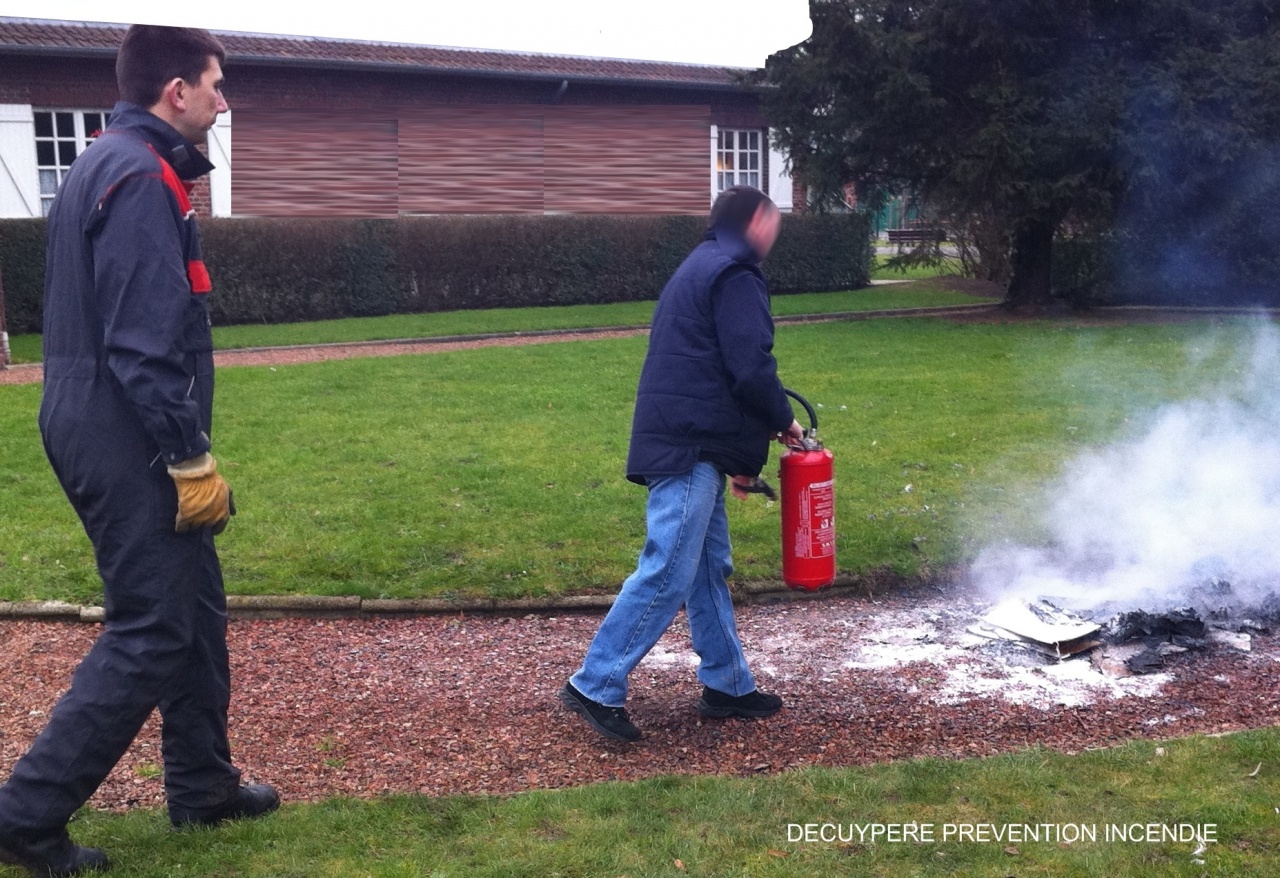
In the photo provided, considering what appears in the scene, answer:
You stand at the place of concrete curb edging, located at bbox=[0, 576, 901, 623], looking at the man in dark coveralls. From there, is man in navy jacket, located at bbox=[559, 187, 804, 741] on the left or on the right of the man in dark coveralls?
left

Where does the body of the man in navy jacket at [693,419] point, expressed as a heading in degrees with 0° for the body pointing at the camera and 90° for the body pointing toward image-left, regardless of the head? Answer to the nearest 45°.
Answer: approximately 270°

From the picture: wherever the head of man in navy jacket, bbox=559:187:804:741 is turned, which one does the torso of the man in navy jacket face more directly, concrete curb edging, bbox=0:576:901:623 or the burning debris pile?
the burning debris pile

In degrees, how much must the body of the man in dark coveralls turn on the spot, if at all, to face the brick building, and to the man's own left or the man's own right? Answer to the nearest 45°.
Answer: approximately 90° to the man's own left

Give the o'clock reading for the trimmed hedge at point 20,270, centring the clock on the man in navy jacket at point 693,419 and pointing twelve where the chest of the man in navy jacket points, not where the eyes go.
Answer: The trimmed hedge is roughly at 8 o'clock from the man in navy jacket.

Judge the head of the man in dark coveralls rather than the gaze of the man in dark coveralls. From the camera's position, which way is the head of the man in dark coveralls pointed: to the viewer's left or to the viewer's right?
to the viewer's right

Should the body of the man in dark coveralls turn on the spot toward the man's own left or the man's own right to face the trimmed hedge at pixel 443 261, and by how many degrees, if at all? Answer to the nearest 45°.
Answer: approximately 90° to the man's own left

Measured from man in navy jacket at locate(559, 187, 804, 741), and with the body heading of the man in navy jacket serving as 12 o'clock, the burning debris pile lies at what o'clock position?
The burning debris pile is roughly at 11 o'clock from the man in navy jacket.

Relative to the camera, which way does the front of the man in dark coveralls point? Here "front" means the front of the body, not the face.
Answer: to the viewer's right

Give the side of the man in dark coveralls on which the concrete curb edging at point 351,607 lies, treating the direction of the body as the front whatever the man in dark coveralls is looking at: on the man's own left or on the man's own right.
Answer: on the man's own left
